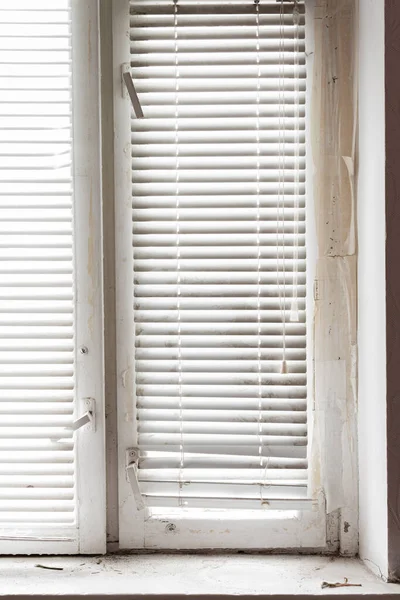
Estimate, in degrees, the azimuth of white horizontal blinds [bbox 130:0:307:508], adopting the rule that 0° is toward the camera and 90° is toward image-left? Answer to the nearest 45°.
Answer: approximately 0°

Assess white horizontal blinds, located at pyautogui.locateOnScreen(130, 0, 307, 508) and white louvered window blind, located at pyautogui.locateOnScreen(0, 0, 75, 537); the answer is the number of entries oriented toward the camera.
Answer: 2

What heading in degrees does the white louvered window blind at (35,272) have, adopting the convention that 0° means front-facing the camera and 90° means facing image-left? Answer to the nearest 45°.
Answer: approximately 0°
